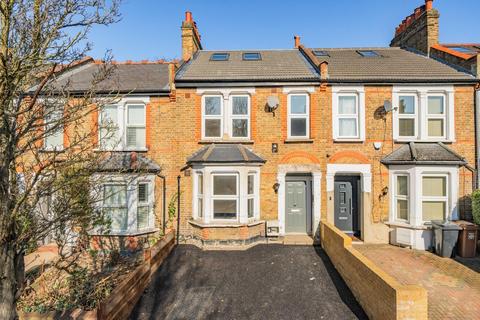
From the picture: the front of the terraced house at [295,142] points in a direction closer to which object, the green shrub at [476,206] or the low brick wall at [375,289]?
the low brick wall

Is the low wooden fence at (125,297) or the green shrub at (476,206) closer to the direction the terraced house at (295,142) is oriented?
the low wooden fence

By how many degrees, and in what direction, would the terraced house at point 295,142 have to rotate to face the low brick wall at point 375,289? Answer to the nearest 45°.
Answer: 0° — it already faces it

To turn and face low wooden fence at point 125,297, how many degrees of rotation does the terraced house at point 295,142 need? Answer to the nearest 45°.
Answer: approximately 45° to its right

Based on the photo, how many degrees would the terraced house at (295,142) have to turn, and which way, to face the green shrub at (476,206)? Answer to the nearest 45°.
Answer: approximately 90° to its left

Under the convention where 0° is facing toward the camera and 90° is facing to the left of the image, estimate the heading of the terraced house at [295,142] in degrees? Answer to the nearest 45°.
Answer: approximately 0°
